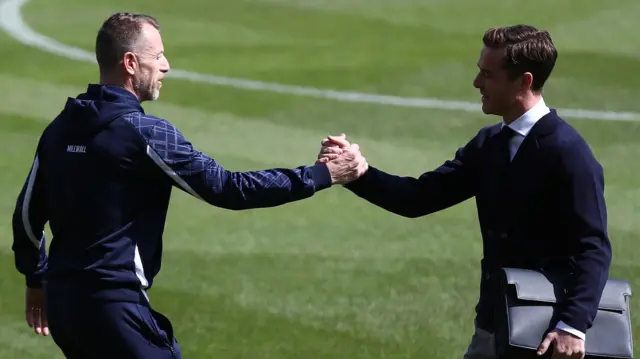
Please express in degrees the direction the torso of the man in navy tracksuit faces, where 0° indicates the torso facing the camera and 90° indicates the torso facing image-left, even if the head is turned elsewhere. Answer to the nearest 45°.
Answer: approximately 225°

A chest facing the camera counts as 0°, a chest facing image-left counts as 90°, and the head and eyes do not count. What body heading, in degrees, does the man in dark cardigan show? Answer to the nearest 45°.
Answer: approximately 45°

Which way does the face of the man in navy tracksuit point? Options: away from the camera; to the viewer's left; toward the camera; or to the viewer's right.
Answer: to the viewer's right

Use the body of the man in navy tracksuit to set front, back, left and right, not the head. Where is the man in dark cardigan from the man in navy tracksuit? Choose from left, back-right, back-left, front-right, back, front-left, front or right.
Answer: front-right

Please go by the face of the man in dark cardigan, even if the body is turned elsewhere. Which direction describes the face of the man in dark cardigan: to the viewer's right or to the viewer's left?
to the viewer's left

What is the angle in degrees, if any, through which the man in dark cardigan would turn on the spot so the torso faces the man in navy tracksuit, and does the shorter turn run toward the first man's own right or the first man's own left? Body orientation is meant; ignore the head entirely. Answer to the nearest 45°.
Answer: approximately 45° to the first man's own right

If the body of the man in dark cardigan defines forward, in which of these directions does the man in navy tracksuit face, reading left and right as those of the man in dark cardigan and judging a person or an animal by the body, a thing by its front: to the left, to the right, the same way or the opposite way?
the opposite way
